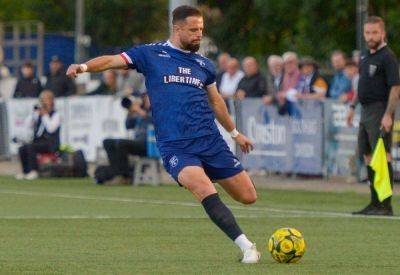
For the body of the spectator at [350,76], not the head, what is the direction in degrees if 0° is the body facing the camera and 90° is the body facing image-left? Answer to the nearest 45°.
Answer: approximately 45°

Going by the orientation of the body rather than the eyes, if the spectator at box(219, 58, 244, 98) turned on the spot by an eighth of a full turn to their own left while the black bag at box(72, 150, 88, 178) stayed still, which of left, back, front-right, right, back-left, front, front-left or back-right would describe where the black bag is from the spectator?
right

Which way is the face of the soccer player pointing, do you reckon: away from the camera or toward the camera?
toward the camera

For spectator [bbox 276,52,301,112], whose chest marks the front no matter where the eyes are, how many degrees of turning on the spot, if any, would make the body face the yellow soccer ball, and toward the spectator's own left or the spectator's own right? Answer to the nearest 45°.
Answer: approximately 45° to the spectator's own left

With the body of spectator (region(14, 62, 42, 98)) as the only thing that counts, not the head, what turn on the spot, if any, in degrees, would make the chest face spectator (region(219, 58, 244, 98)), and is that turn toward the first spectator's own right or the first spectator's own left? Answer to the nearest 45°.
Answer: approximately 45° to the first spectator's own left

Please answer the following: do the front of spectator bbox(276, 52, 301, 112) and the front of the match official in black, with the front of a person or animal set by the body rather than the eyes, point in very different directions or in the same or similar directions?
same or similar directions

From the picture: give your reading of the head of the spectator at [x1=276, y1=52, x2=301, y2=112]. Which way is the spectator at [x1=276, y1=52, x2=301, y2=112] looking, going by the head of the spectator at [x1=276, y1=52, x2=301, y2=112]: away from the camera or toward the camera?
toward the camera

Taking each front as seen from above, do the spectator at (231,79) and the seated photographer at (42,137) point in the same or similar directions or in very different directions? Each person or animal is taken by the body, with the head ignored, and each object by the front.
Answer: same or similar directions

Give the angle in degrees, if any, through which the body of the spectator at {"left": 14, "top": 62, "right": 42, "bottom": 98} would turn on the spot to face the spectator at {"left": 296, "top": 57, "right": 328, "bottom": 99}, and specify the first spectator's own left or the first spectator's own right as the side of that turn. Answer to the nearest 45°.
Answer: approximately 45° to the first spectator's own left

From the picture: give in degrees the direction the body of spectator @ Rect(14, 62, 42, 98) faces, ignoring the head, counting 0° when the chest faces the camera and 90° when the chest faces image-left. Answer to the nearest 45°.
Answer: approximately 0°

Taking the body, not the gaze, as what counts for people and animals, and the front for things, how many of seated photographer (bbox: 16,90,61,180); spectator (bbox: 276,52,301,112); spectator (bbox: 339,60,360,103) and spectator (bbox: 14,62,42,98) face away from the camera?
0

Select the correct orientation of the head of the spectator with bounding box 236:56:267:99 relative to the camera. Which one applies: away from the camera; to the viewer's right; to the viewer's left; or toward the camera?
toward the camera

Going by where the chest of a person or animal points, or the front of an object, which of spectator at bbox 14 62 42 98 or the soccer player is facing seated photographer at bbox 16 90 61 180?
the spectator

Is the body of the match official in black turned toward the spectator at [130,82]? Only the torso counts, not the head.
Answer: no

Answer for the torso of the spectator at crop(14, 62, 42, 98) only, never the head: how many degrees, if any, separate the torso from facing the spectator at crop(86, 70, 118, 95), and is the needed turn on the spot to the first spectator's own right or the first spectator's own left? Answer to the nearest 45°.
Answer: approximately 45° to the first spectator's own left

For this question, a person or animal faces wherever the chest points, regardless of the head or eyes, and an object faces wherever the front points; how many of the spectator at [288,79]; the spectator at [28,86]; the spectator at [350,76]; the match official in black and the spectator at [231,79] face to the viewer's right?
0

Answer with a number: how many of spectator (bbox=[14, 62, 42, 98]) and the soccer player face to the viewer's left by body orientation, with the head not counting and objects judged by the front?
0

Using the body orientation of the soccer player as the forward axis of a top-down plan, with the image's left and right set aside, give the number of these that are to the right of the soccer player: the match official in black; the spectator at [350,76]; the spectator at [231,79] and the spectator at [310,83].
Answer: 0
